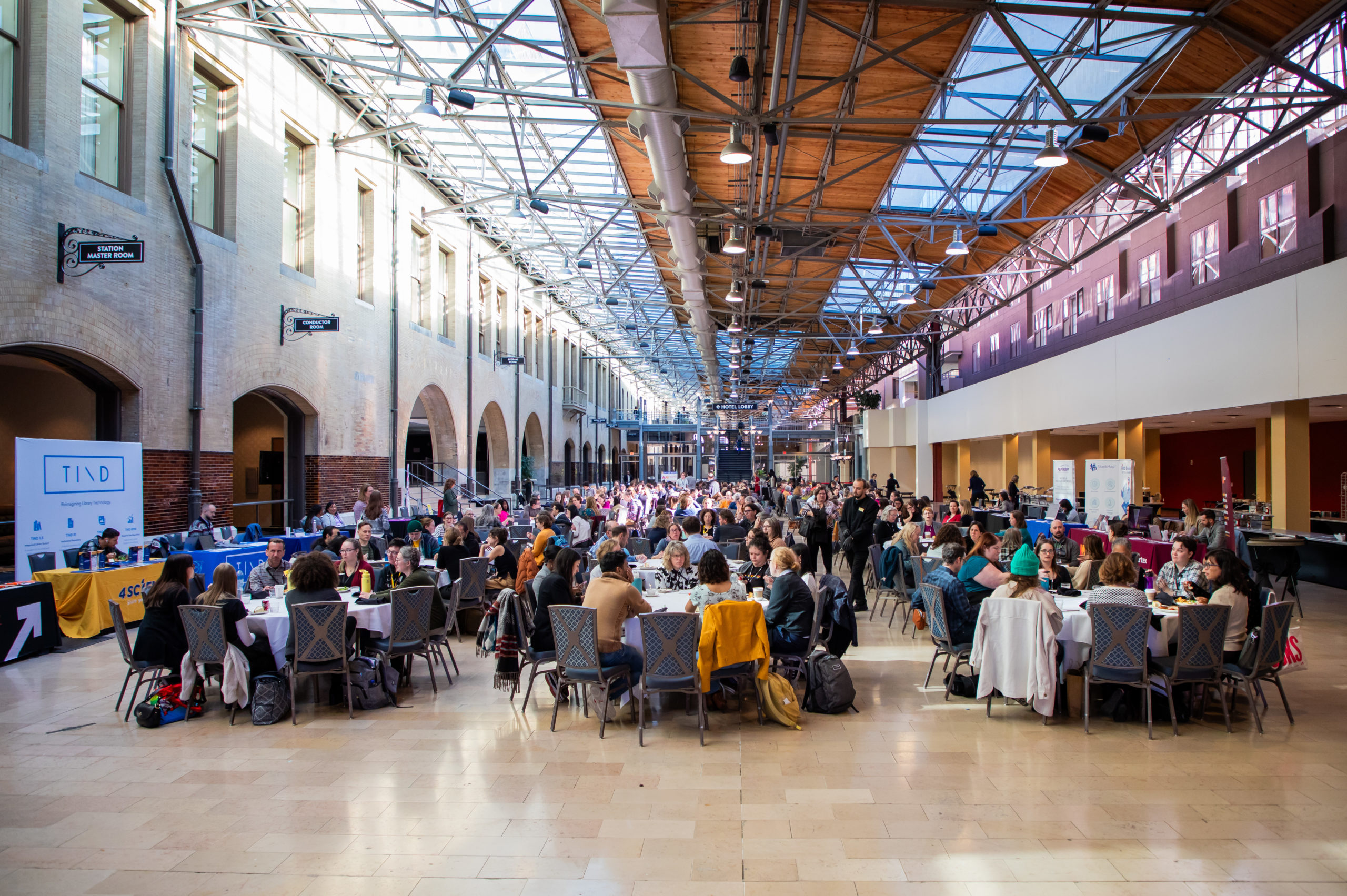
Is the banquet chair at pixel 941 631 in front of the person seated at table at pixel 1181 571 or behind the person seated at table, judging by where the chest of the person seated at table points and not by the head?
in front

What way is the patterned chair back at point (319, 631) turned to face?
away from the camera

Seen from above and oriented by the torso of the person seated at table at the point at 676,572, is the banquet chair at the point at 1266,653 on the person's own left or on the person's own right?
on the person's own left

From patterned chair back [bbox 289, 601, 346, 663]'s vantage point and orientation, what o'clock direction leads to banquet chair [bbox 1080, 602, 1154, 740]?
The banquet chair is roughly at 4 o'clock from the patterned chair back.

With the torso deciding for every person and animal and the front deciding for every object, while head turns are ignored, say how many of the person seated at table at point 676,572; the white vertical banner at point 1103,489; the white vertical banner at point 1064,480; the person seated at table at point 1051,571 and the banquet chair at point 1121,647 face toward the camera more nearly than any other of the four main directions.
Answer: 4

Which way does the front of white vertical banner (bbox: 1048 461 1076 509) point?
toward the camera

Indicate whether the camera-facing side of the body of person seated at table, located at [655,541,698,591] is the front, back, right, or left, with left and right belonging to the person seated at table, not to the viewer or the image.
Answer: front

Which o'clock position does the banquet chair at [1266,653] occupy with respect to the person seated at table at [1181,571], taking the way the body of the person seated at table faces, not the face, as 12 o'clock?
The banquet chair is roughly at 10 o'clock from the person seated at table.

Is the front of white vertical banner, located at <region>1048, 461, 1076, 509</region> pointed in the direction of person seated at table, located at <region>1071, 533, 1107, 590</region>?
yes

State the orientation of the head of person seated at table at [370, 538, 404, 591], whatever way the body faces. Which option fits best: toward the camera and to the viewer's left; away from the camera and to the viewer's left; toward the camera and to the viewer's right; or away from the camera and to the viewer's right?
toward the camera and to the viewer's left

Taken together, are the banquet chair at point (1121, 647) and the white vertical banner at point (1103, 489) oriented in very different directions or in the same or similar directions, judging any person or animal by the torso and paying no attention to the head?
very different directions

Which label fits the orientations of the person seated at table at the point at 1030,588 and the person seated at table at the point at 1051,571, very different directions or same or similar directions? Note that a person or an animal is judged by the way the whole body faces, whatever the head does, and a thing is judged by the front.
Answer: very different directions

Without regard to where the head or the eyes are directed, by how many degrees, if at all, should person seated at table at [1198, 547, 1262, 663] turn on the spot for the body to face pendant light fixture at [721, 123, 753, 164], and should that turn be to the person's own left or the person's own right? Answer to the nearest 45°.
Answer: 0° — they already face it

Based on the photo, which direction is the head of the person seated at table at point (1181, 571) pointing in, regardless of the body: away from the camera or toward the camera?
toward the camera

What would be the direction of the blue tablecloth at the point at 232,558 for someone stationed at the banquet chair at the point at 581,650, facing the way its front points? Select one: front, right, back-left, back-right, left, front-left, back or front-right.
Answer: left
